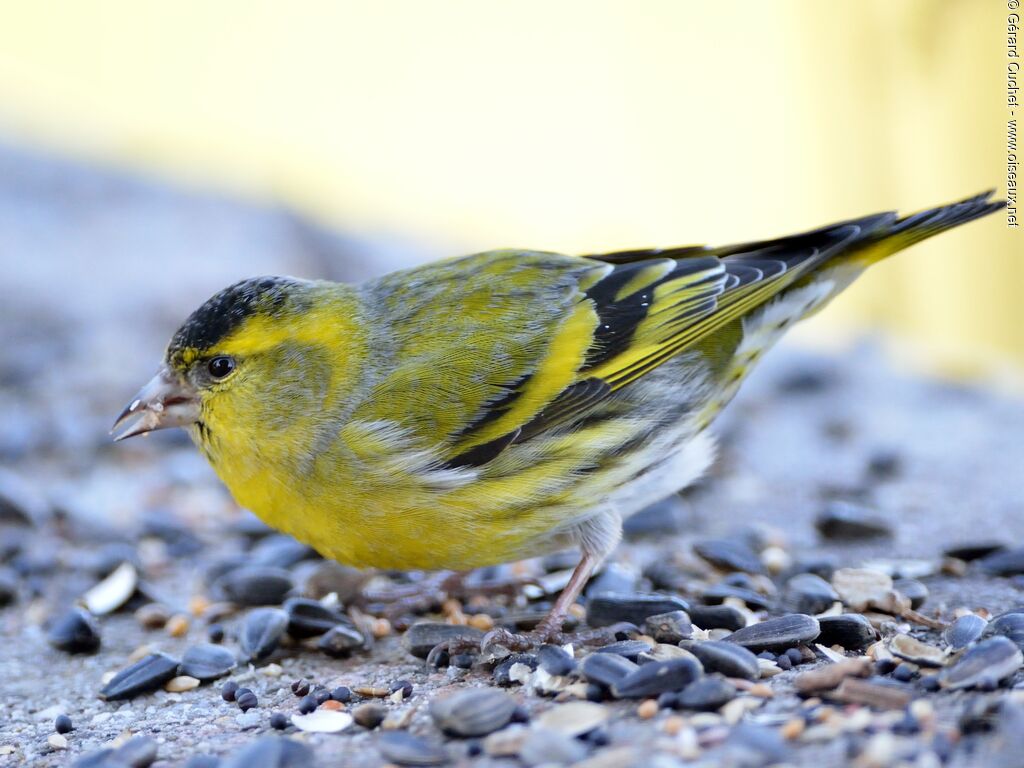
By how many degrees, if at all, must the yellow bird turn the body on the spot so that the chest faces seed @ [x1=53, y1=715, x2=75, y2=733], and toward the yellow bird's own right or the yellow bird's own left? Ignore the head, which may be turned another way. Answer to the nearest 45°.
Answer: approximately 45° to the yellow bird's own left

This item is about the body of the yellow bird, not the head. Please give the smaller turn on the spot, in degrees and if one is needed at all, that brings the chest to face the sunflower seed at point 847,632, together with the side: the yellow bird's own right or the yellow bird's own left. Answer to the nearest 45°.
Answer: approximately 135° to the yellow bird's own left

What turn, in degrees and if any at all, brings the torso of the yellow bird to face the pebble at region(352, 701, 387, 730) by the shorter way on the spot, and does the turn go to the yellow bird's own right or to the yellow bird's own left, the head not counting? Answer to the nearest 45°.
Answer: approximately 90° to the yellow bird's own left

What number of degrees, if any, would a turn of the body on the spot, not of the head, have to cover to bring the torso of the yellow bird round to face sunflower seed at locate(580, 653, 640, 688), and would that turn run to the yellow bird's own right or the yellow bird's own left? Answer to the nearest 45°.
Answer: approximately 90° to the yellow bird's own left

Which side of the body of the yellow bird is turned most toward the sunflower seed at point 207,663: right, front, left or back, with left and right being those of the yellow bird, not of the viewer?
front

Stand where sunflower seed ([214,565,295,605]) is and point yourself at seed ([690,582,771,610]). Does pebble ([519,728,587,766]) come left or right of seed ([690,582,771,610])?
right

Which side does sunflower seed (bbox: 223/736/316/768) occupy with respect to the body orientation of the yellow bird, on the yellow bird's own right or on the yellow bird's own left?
on the yellow bird's own left

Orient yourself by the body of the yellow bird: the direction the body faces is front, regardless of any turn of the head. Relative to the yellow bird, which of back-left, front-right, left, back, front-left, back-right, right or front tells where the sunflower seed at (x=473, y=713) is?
left

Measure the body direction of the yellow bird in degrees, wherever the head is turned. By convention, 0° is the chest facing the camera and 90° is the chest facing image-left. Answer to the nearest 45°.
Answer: approximately 90°
